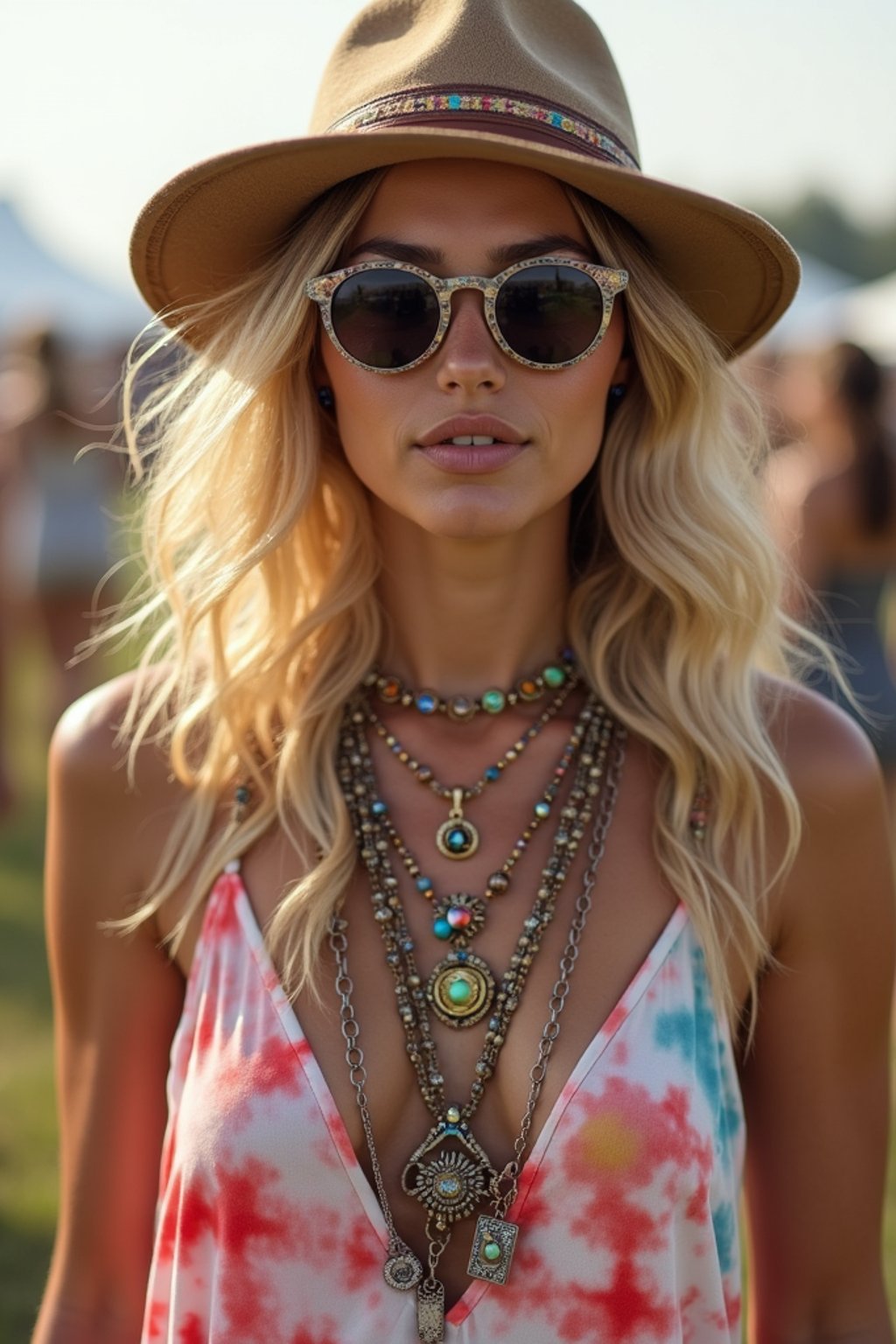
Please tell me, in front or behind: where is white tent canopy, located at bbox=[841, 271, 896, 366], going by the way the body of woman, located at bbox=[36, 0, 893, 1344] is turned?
behind

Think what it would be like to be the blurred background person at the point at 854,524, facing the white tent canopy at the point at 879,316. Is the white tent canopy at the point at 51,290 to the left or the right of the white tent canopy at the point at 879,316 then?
left

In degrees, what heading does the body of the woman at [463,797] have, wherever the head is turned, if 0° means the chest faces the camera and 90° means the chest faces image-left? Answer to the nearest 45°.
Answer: approximately 0°

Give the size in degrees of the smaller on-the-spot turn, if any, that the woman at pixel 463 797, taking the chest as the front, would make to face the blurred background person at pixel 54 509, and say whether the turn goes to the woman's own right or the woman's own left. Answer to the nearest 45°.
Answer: approximately 180°

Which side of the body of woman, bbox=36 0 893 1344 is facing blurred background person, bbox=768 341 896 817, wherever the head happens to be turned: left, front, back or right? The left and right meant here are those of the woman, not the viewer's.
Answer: back

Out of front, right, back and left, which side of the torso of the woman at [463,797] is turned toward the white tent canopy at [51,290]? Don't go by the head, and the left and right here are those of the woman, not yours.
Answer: back
